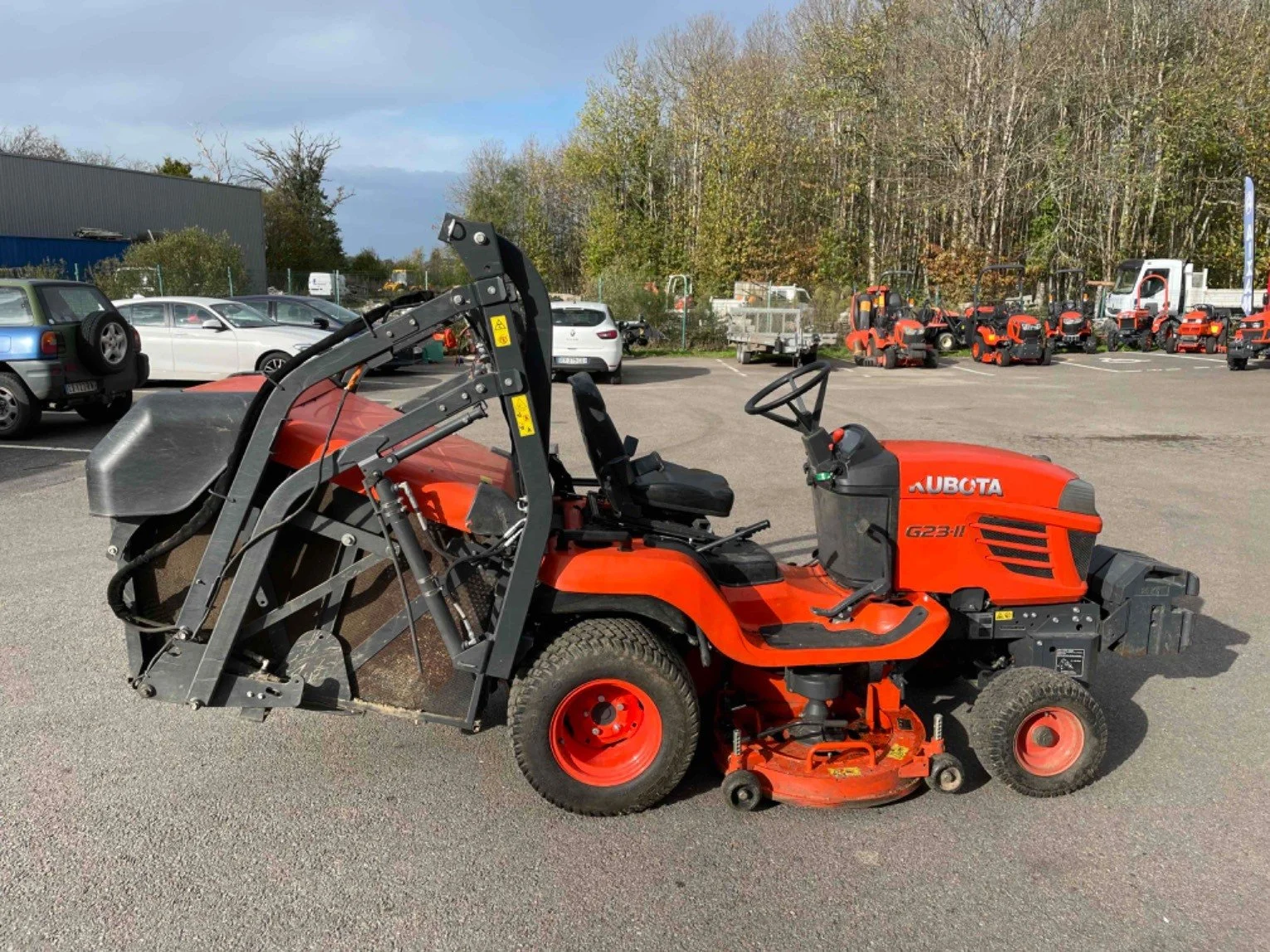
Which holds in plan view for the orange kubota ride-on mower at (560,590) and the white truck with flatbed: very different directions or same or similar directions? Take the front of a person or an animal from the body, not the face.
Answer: very different directions

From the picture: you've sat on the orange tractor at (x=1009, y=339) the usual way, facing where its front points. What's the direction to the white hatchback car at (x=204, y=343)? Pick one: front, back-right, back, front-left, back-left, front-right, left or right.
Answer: right

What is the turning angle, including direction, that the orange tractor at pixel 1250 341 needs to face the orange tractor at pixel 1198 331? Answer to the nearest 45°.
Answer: approximately 135° to its right

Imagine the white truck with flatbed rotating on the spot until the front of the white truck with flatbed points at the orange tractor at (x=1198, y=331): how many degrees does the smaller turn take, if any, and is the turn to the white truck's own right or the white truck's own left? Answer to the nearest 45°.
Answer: approximately 45° to the white truck's own left

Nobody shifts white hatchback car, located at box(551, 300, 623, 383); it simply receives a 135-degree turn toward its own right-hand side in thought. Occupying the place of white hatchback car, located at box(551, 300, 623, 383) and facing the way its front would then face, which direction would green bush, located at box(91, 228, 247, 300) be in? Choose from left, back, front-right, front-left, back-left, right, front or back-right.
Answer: back

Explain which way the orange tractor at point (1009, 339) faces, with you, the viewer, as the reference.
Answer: facing the viewer and to the right of the viewer

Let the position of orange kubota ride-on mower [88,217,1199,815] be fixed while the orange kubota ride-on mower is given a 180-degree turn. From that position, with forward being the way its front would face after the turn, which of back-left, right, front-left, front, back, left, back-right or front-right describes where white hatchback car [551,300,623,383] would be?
right

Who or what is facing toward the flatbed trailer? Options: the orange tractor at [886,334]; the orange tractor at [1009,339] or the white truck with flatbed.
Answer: the white truck with flatbed

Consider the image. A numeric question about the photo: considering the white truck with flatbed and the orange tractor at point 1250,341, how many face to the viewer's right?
0

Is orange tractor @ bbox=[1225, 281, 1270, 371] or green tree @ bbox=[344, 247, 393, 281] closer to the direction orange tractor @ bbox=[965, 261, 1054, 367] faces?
the orange tractor

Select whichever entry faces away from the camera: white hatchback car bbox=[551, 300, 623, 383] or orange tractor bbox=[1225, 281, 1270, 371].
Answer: the white hatchback car

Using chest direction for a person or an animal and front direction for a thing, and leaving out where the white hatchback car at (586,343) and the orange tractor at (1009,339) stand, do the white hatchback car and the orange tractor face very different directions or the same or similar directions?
very different directions

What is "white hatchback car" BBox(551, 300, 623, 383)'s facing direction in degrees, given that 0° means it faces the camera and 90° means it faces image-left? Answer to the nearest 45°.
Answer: approximately 180°
